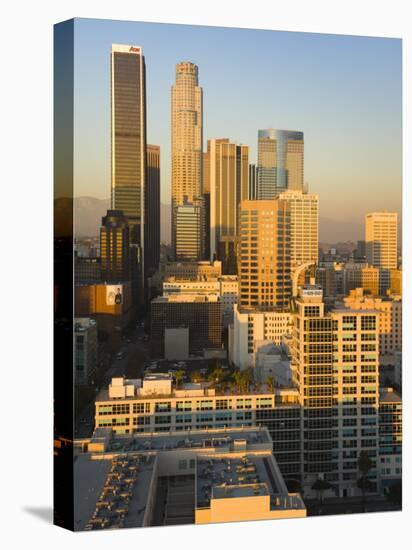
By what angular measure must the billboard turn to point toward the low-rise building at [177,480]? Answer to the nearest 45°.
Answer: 0° — it already faces it

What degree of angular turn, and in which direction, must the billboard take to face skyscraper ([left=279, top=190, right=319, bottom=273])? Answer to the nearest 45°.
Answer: approximately 135° to its left

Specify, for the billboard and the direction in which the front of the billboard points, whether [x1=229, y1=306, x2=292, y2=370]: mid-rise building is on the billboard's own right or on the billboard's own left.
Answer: on the billboard's own left

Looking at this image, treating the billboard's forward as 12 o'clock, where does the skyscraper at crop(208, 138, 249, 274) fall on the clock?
The skyscraper is roughly at 7 o'clock from the billboard.

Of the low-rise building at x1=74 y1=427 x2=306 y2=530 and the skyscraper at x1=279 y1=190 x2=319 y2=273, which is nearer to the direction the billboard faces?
the low-rise building

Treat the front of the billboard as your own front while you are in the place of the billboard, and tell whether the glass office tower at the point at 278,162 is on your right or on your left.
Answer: on your left

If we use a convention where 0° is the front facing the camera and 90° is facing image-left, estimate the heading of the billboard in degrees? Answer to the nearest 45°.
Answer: approximately 0°
